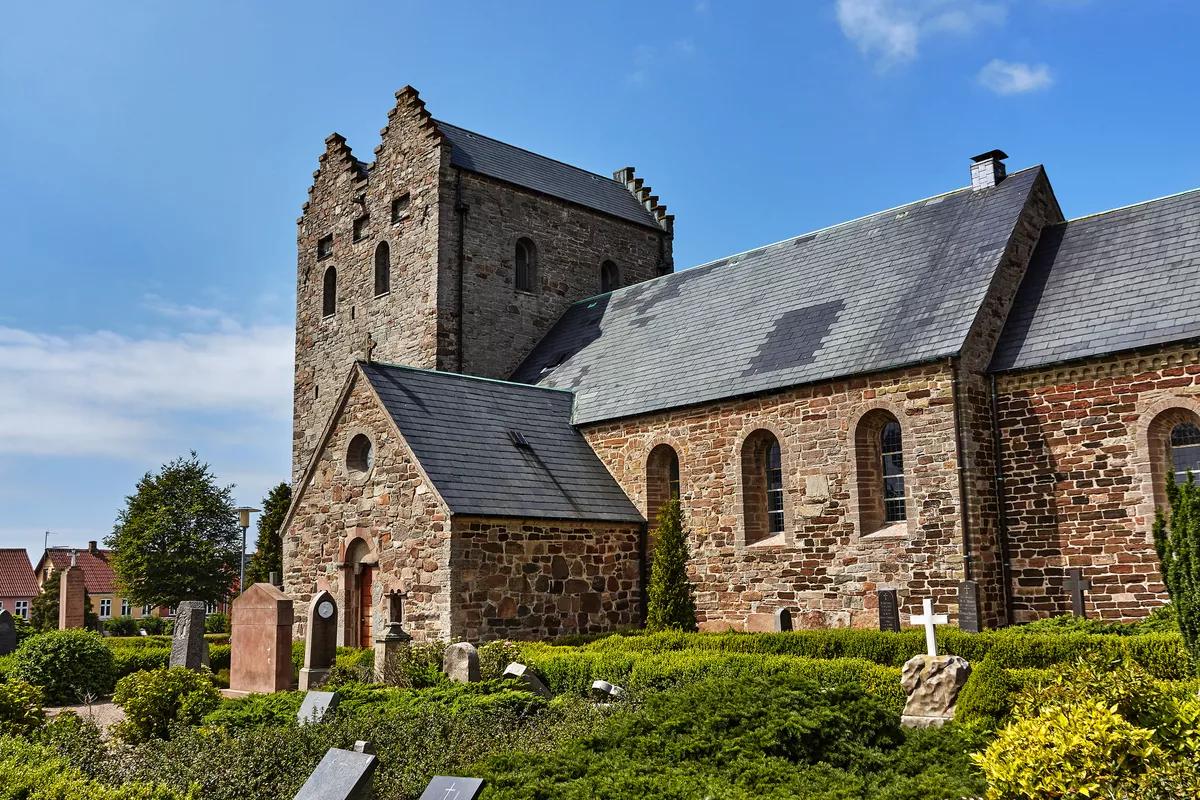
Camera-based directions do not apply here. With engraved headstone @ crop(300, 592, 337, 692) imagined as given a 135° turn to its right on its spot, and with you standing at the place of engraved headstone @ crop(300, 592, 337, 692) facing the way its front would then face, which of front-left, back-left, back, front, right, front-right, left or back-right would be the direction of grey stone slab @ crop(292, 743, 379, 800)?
left

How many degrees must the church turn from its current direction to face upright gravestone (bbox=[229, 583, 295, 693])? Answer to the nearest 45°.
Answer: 0° — it already faces it

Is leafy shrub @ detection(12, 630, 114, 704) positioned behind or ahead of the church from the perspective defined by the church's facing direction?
ahead

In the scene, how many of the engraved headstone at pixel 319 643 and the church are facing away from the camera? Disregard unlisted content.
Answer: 0

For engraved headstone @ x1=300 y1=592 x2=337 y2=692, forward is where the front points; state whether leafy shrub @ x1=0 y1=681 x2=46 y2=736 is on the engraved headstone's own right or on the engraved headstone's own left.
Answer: on the engraved headstone's own right

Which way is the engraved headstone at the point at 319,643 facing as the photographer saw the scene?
facing the viewer and to the right of the viewer

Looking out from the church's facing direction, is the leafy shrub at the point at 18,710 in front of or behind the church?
in front

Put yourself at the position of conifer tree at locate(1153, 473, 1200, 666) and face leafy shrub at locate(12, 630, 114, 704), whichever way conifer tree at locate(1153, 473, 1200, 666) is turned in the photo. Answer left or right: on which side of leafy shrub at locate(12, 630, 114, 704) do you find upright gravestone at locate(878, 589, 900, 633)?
right

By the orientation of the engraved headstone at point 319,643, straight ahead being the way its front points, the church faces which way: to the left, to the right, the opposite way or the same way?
to the right
